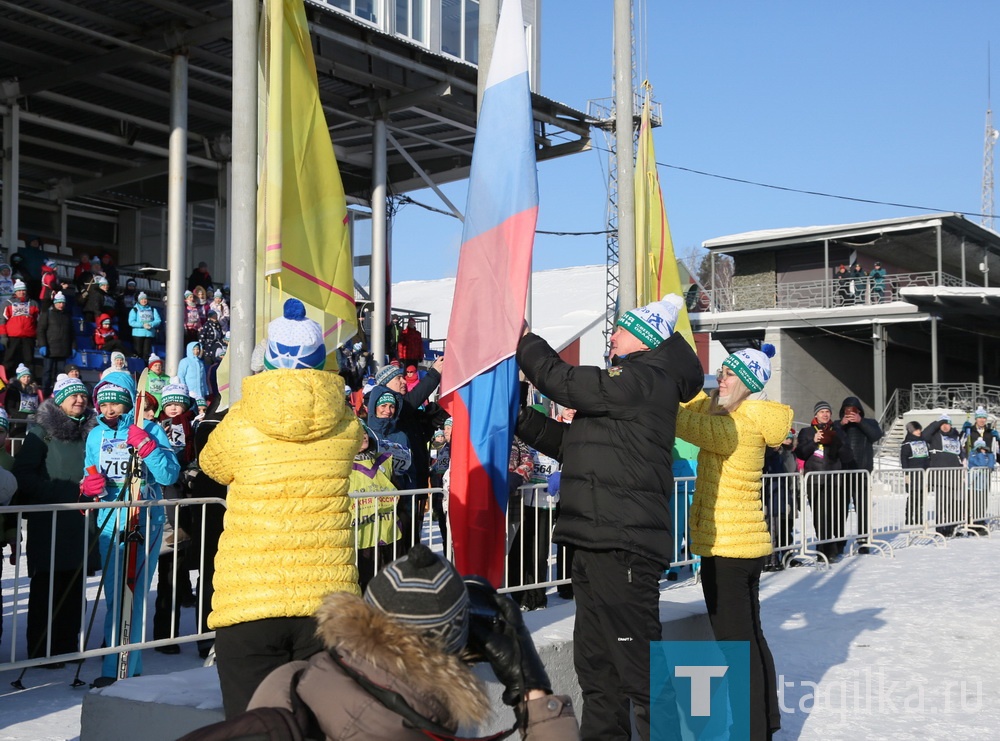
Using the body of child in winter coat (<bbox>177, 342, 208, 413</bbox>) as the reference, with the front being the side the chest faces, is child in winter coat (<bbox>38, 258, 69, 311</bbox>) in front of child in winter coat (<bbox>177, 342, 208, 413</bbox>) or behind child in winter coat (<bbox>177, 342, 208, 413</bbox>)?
behind

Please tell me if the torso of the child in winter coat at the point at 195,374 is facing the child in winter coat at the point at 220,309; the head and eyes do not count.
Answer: no

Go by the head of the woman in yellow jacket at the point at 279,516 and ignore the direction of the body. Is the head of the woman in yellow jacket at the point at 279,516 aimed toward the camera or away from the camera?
away from the camera

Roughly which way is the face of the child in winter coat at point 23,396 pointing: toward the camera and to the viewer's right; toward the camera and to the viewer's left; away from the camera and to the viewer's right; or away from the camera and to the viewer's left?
toward the camera and to the viewer's right

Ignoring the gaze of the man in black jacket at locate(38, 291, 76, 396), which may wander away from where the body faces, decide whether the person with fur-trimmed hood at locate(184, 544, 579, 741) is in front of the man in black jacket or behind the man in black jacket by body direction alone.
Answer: in front

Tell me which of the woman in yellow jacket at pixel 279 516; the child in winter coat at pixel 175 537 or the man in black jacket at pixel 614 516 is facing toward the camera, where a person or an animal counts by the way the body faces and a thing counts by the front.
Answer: the child in winter coat

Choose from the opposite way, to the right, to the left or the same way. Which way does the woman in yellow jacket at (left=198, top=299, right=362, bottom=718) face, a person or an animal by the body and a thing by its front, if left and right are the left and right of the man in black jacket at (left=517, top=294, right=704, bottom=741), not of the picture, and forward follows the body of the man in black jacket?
to the right

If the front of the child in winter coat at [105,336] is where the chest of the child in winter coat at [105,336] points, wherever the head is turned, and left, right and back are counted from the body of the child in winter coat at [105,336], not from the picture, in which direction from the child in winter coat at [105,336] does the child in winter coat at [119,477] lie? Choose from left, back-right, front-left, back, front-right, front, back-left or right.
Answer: front-right

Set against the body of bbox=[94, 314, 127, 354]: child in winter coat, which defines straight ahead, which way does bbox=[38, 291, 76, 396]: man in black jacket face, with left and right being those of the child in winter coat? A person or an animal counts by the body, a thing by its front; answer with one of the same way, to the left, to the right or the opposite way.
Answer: the same way

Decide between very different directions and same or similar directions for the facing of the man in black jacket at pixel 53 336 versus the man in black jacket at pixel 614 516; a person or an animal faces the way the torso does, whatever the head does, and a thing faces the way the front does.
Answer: very different directions

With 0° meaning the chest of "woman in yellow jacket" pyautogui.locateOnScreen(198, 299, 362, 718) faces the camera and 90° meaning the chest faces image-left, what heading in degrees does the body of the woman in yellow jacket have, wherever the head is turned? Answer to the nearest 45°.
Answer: approximately 180°

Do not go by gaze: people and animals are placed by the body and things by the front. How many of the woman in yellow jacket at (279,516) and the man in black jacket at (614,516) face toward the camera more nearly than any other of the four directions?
0

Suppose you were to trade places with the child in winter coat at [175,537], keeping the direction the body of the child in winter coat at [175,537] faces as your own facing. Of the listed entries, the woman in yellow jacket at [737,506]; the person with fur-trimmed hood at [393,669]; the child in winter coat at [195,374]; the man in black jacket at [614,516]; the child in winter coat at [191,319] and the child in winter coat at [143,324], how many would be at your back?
3

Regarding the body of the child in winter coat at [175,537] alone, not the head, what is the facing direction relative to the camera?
toward the camera

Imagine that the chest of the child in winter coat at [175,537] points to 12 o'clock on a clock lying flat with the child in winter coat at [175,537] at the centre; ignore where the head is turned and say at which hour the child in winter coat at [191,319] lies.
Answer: the child in winter coat at [191,319] is roughly at 6 o'clock from the child in winter coat at [175,537].

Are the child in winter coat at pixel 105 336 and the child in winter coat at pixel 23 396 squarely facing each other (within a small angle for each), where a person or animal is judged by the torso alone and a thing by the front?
no
